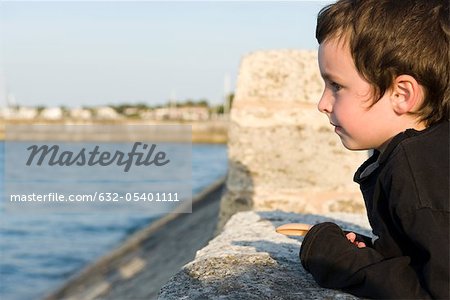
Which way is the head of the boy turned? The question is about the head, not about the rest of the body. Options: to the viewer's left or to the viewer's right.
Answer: to the viewer's left

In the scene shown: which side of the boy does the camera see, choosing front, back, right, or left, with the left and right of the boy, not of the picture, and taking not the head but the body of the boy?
left

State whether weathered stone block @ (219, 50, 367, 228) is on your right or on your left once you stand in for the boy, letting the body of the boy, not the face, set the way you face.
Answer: on your right
